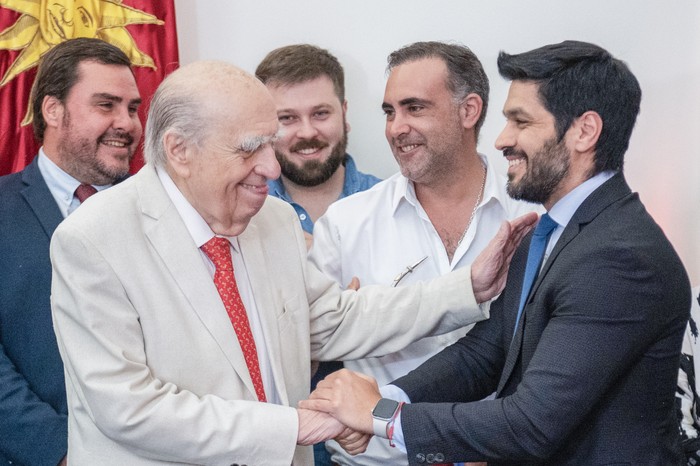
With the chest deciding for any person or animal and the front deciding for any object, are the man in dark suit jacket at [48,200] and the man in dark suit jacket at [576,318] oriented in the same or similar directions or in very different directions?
very different directions

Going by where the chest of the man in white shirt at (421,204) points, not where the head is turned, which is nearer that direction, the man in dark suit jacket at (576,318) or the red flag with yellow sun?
the man in dark suit jacket

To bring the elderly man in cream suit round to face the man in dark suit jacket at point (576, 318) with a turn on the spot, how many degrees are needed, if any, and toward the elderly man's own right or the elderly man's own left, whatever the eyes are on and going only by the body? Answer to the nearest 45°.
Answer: approximately 45° to the elderly man's own left

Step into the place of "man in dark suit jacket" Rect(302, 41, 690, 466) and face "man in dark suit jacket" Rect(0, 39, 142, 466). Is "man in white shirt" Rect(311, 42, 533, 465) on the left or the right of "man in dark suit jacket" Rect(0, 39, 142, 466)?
right

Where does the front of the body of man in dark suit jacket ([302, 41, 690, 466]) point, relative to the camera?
to the viewer's left

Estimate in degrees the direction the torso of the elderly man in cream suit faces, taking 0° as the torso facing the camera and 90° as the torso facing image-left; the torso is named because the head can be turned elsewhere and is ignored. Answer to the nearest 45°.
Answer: approximately 315°

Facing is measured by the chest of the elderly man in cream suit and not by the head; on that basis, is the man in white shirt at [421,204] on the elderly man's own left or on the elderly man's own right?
on the elderly man's own left

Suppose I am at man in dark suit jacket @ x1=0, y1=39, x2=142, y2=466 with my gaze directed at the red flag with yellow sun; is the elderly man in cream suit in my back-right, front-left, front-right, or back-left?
back-right

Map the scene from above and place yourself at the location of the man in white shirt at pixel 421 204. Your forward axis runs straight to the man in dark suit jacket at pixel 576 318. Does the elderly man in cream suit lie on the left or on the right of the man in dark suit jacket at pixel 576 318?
right

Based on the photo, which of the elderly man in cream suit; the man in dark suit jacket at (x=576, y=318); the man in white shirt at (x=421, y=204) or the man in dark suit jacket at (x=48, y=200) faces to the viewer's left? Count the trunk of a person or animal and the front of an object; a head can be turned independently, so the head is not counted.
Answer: the man in dark suit jacket at (x=576, y=318)
